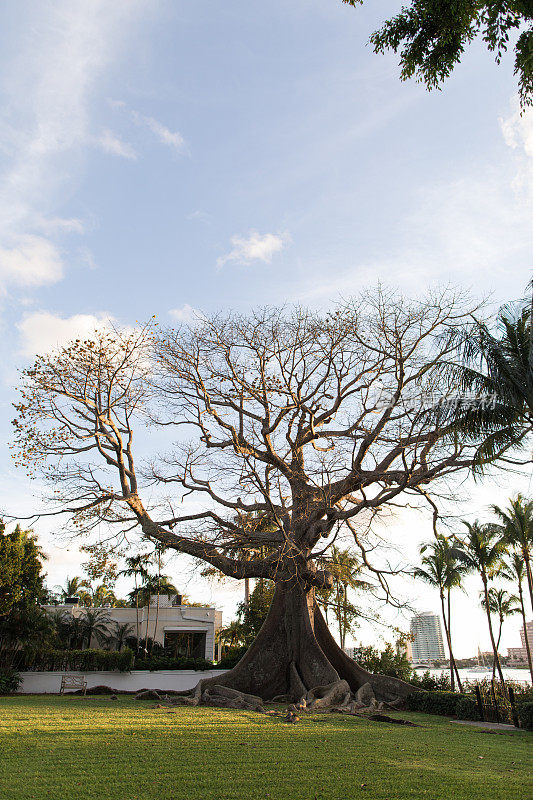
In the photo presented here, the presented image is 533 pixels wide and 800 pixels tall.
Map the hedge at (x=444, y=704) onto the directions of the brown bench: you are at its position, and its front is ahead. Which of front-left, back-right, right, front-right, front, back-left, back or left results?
front-left

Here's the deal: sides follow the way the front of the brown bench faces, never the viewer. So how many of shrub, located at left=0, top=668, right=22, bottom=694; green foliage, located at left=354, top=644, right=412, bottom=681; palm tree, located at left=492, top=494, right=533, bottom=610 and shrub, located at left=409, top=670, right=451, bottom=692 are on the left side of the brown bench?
3

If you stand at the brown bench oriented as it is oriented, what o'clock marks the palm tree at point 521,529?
The palm tree is roughly at 9 o'clock from the brown bench.

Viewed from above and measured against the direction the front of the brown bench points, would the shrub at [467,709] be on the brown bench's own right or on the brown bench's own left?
on the brown bench's own left

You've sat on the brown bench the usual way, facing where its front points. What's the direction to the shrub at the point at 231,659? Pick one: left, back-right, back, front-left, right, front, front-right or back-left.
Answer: back-left

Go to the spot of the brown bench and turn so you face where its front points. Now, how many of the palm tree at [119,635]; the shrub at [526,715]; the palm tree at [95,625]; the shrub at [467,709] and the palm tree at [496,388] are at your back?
2

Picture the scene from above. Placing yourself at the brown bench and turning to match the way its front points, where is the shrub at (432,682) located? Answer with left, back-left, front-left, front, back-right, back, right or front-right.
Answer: left

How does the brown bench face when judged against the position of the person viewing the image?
facing the viewer

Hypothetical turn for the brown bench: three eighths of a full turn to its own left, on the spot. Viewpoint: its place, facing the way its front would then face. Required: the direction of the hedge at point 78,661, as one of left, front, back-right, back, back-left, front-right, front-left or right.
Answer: front-left

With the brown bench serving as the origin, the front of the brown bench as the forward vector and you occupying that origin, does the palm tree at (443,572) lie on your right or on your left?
on your left

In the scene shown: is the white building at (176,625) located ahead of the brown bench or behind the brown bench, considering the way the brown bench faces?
behind

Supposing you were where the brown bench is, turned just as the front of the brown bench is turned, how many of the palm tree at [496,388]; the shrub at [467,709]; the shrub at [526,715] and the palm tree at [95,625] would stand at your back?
1

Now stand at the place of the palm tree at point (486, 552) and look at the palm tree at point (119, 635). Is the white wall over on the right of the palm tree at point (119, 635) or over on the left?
left

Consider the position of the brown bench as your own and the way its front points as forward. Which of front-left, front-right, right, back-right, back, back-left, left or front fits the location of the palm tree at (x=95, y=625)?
back
